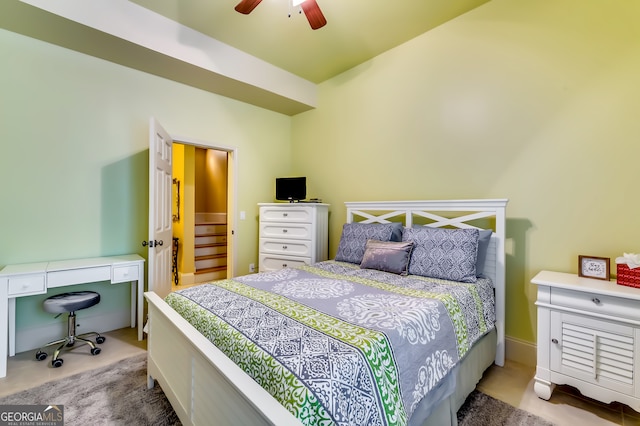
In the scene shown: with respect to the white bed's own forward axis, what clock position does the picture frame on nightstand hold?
The picture frame on nightstand is roughly at 7 o'clock from the white bed.

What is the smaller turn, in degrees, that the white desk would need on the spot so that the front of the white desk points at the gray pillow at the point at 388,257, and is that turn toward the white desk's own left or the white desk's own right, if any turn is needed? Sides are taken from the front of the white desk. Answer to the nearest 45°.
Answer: approximately 45° to the white desk's own left

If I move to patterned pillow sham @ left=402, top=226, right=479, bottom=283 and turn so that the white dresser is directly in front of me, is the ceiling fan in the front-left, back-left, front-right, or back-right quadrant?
front-left

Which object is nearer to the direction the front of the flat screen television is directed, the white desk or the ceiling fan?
the ceiling fan

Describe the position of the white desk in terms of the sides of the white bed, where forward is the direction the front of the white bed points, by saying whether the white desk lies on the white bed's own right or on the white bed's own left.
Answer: on the white bed's own right

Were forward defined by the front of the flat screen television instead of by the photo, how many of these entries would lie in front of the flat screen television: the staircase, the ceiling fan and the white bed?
2

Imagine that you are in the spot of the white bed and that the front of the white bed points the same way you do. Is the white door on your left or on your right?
on your right

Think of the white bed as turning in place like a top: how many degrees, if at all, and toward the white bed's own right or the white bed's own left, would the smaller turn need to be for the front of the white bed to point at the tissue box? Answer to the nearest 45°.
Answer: approximately 135° to the white bed's own left

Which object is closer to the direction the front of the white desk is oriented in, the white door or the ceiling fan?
the ceiling fan

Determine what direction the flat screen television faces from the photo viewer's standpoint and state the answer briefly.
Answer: facing the viewer

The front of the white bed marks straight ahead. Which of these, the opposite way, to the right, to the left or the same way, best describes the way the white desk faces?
to the left

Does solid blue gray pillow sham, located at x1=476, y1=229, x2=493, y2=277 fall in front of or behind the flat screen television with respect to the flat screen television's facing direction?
in front

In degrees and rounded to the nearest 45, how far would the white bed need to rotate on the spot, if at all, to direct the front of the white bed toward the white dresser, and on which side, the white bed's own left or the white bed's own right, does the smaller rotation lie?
approximately 135° to the white bed's own right

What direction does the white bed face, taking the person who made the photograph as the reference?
facing the viewer and to the left of the viewer
